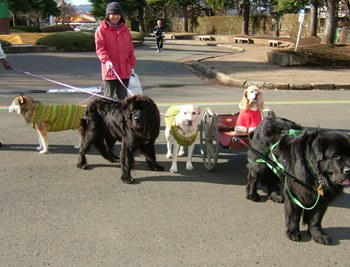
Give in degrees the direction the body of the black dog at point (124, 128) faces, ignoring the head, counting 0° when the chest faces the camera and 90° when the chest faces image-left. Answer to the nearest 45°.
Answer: approximately 315°

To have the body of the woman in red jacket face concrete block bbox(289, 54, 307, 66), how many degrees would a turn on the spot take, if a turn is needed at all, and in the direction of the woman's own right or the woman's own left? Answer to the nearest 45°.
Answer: approximately 135° to the woman's own left

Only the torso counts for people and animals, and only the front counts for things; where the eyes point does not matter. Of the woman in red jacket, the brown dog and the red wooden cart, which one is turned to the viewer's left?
the brown dog

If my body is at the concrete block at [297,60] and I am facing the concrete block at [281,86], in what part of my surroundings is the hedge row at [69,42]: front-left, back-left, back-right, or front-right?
back-right

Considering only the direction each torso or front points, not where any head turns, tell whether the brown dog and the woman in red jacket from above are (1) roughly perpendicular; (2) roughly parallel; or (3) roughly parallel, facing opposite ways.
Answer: roughly perpendicular

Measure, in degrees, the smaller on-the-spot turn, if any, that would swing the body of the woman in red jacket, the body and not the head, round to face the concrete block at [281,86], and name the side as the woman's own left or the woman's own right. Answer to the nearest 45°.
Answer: approximately 135° to the woman's own left

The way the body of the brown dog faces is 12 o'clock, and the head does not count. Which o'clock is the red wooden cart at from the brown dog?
The red wooden cart is roughly at 7 o'clock from the brown dog.

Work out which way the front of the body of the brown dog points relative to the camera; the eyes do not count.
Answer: to the viewer's left

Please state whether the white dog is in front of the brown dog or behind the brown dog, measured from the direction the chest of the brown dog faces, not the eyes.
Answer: behind

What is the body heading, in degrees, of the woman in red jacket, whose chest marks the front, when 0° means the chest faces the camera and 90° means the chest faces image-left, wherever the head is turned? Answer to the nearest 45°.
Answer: approximately 0°

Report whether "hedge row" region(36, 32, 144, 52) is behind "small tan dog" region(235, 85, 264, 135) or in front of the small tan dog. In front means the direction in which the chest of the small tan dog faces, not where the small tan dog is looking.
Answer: behind

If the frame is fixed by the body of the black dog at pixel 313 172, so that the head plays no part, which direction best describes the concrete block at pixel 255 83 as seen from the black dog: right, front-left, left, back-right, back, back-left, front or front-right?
back-left
